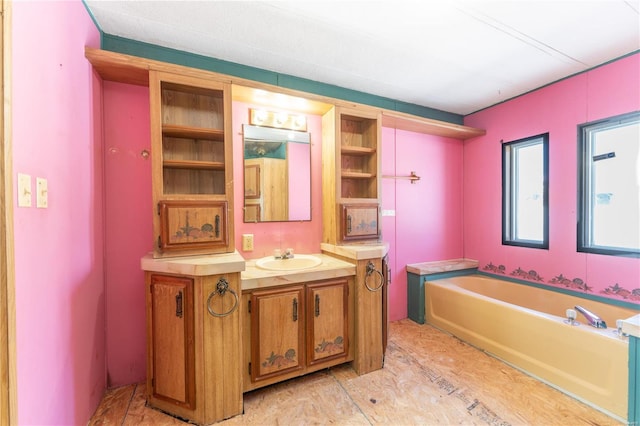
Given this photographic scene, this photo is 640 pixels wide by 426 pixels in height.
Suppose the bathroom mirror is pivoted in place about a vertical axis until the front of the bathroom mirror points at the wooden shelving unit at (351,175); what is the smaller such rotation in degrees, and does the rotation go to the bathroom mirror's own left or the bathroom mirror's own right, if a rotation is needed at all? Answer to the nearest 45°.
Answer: approximately 45° to the bathroom mirror's own left

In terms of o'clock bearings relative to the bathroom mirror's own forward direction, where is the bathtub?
The bathtub is roughly at 11 o'clock from the bathroom mirror.

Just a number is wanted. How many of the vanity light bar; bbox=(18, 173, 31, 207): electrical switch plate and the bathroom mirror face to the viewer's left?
0

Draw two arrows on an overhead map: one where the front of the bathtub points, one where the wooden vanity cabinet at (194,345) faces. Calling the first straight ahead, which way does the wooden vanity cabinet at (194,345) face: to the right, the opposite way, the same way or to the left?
to the left

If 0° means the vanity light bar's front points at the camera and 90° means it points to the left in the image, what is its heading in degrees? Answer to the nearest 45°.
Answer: approximately 315°

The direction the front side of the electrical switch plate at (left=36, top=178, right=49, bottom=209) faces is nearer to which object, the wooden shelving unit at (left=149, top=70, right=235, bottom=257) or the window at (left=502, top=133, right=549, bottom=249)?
the window

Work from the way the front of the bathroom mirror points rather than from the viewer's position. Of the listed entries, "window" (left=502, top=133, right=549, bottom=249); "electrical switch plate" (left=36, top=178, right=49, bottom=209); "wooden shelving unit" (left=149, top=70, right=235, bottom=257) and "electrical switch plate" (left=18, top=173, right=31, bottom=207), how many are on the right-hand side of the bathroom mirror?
3

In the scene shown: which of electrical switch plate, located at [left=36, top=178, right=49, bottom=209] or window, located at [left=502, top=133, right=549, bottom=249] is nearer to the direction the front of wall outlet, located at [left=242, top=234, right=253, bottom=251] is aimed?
the electrical switch plate

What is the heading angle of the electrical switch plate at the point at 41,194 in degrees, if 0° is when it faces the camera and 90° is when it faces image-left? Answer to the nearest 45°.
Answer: approximately 315°

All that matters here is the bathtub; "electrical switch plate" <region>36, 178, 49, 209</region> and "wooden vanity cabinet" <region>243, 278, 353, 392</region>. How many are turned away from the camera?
0

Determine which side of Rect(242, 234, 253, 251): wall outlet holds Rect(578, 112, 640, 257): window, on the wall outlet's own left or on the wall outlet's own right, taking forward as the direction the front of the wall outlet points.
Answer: on the wall outlet's own left

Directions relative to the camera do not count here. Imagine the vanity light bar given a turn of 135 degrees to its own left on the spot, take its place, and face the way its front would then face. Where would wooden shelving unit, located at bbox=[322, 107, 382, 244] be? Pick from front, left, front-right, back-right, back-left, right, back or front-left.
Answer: right

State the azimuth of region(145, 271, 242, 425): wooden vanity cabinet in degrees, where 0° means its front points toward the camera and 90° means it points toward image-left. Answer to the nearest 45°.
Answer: approximately 45°

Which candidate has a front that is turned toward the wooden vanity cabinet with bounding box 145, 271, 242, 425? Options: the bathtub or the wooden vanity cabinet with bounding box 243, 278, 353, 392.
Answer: the bathtub

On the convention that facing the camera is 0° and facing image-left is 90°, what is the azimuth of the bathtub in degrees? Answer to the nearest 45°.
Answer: approximately 45°
